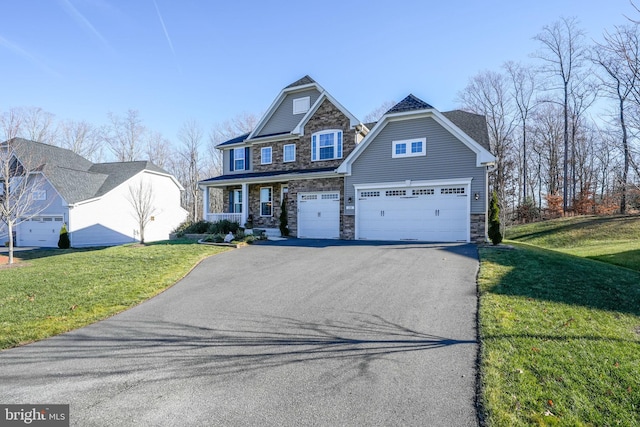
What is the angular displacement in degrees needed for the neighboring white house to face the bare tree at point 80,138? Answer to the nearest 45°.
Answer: approximately 135° to its right

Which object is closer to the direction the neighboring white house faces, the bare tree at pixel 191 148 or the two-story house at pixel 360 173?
the two-story house

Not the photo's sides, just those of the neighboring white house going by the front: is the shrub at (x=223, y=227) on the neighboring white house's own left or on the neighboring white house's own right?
on the neighboring white house's own left

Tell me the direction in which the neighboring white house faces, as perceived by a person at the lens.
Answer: facing the viewer and to the left of the viewer

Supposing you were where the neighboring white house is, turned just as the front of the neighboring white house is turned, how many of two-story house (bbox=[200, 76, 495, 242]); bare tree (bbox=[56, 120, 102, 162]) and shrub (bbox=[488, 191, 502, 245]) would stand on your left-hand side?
2

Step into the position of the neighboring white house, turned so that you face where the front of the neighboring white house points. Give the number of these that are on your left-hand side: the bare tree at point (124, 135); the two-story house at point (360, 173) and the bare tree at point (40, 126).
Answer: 1

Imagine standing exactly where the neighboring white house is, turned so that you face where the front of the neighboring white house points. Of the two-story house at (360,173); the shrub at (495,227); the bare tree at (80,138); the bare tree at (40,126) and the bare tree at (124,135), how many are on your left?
2

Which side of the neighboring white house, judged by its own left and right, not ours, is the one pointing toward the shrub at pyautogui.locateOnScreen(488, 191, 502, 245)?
left

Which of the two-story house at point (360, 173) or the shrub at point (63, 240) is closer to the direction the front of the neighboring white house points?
the shrub

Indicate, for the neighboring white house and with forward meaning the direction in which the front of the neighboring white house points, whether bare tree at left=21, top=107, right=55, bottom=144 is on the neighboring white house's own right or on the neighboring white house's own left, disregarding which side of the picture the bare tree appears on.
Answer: on the neighboring white house's own right

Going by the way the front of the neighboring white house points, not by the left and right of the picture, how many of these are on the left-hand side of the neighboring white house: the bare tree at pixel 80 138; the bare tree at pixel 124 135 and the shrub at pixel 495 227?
1

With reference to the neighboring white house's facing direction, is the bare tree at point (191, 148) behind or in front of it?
behind

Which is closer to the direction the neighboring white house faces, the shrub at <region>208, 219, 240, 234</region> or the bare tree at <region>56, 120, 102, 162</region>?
the shrub

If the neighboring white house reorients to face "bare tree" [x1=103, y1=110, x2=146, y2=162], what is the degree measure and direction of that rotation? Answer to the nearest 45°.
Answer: approximately 135° to its right
